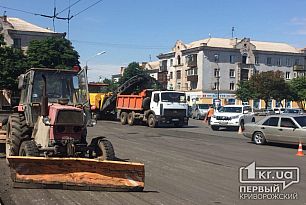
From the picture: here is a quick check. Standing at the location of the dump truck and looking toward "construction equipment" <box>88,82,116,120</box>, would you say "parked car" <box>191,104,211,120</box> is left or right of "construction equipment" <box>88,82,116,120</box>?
right

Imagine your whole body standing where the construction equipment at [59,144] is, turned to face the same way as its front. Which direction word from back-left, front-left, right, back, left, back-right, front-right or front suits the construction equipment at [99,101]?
back-left

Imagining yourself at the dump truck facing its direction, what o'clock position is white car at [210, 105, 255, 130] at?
The white car is roughly at 11 o'clock from the dump truck.

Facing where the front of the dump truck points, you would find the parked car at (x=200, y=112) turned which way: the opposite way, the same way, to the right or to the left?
to the right

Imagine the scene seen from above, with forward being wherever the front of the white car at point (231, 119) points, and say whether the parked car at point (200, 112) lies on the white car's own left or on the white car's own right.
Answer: on the white car's own right

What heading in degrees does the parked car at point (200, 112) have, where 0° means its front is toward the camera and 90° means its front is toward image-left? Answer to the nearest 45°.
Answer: approximately 45°

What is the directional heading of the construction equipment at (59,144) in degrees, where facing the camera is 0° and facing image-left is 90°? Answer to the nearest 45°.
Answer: approximately 315°
